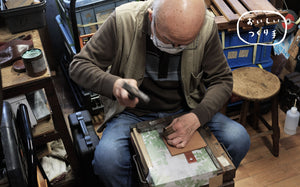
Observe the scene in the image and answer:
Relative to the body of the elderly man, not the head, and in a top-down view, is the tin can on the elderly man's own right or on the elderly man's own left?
on the elderly man's own right

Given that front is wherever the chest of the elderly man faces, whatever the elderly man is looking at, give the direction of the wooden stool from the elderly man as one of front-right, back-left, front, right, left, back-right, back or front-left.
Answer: back-left

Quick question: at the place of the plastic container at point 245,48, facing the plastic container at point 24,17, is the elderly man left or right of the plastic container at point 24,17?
left

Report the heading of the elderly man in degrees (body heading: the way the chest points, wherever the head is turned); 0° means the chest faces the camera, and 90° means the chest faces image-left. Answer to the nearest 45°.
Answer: approximately 0°

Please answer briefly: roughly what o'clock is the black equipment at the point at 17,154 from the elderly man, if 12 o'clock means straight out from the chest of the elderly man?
The black equipment is roughly at 1 o'clock from the elderly man.

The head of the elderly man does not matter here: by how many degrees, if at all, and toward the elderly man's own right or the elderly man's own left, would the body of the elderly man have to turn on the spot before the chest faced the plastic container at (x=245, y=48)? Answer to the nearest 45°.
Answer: approximately 135° to the elderly man's own left
